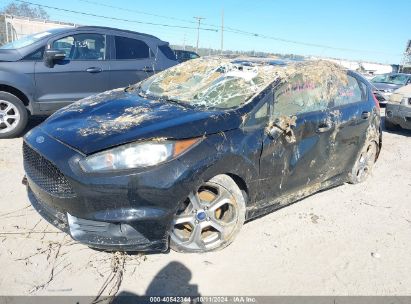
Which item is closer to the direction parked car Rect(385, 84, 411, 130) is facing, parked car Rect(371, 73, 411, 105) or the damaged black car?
the damaged black car

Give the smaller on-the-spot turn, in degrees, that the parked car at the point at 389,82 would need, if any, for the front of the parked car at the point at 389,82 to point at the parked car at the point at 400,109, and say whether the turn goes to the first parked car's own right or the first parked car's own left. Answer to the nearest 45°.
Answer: approximately 45° to the first parked car's own left

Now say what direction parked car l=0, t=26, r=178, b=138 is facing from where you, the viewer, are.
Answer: facing to the left of the viewer

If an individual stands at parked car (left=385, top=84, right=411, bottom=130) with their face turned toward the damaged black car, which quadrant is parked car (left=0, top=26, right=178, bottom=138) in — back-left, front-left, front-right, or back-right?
front-right

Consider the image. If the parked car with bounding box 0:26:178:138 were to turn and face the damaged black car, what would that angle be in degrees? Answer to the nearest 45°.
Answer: approximately 90° to its left

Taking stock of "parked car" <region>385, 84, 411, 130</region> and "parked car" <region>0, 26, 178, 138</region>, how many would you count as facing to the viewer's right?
0

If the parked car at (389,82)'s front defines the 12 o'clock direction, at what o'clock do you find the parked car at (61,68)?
the parked car at (61,68) is roughly at 11 o'clock from the parked car at (389,82).

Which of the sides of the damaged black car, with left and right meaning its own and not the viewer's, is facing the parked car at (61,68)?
right

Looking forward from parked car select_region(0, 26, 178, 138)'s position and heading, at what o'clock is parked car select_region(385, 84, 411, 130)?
parked car select_region(385, 84, 411, 130) is roughly at 6 o'clock from parked car select_region(0, 26, 178, 138).

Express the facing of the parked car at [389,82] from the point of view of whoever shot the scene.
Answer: facing the viewer and to the left of the viewer

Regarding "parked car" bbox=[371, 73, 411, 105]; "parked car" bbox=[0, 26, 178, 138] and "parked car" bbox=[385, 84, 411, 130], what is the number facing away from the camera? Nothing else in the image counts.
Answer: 0

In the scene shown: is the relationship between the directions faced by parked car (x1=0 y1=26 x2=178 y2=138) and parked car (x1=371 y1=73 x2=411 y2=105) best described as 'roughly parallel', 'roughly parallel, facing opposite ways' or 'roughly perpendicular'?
roughly parallel

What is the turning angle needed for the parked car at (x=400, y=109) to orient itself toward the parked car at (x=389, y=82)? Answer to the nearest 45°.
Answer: approximately 135° to its right
